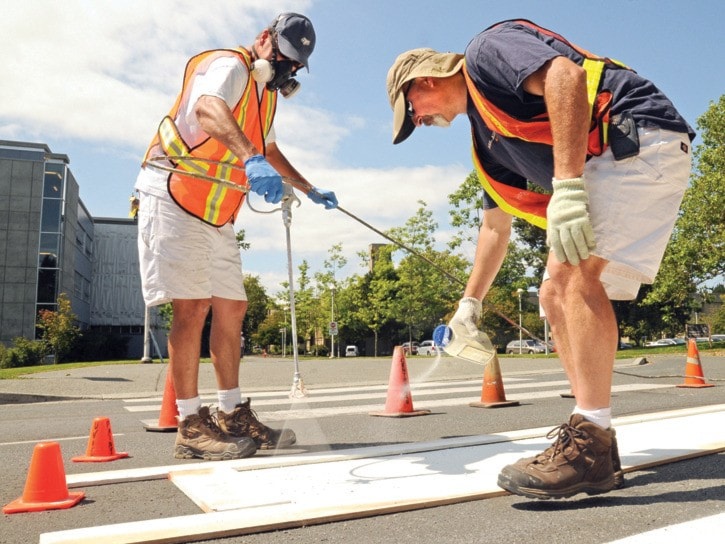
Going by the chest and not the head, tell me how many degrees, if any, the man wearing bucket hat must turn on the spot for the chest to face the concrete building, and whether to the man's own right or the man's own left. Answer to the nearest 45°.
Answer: approximately 45° to the man's own right

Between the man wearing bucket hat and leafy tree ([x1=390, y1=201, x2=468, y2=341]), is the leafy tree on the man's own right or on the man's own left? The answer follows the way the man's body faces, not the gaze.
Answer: on the man's own right

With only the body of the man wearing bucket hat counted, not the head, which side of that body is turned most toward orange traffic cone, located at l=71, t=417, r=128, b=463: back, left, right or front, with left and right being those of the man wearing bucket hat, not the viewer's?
front

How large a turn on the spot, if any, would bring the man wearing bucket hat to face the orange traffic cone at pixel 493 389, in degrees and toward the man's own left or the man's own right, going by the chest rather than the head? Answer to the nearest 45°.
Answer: approximately 90° to the man's own right

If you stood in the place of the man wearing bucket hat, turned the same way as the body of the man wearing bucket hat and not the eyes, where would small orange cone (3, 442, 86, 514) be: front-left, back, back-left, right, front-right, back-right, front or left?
front

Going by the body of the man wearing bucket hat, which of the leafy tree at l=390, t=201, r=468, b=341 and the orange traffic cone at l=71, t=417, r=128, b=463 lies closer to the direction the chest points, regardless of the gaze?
the orange traffic cone

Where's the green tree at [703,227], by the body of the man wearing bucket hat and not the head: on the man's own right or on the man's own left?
on the man's own right

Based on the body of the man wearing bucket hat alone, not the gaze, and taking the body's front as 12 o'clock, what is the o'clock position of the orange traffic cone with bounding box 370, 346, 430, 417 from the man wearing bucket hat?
The orange traffic cone is roughly at 2 o'clock from the man wearing bucket hat.

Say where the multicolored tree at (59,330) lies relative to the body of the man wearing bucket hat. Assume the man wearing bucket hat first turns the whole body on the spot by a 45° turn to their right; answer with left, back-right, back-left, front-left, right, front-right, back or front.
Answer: front

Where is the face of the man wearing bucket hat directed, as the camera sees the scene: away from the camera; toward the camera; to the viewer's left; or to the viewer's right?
to the viewer's left

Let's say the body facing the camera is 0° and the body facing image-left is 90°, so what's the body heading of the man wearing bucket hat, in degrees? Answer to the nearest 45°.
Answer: approximately 90°
